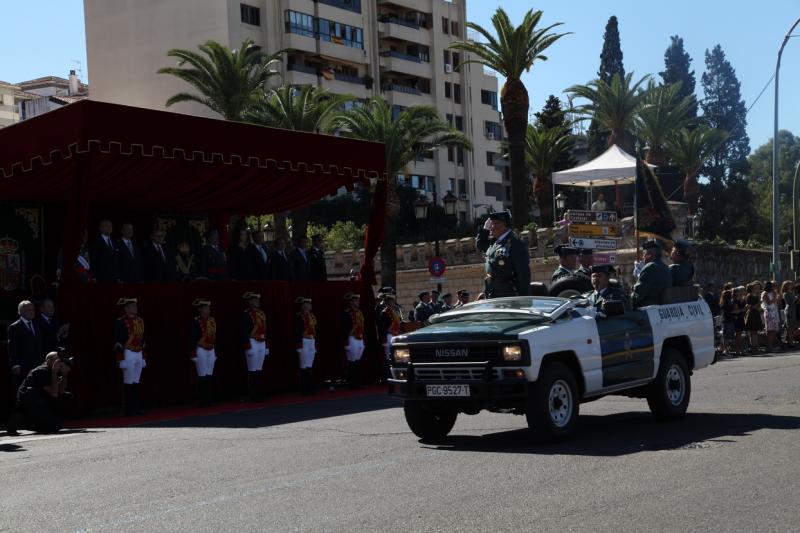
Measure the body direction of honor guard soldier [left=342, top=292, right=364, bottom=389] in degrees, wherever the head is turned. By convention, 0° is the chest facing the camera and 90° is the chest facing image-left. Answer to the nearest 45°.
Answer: approximately 315°

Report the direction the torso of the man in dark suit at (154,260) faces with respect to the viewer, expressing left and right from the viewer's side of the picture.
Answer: facing the viewer and to the right of the viewer

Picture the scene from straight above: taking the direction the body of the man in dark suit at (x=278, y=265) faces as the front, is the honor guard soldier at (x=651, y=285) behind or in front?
in front

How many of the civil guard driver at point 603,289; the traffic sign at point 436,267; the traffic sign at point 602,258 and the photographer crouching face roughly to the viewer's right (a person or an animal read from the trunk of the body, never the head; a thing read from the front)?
1

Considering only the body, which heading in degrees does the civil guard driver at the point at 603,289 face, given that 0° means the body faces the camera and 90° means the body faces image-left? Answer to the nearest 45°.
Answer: approximately 45°
